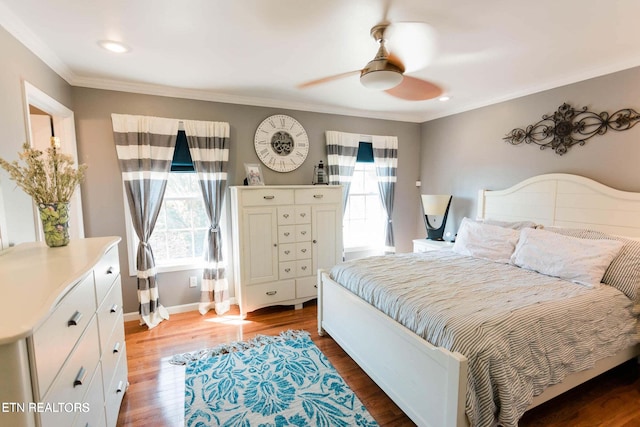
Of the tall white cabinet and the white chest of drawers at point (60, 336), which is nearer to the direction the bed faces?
the white chest of drawers

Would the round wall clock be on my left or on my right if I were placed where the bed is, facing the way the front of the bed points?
on my right

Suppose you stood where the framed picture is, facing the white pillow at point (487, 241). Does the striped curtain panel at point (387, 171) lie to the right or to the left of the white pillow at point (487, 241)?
left

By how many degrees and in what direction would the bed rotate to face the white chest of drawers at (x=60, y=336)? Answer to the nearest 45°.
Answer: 0° — it already faces it

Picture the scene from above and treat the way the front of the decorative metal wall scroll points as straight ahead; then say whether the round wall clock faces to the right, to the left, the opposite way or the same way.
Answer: to the left

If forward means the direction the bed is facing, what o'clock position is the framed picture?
The framed picture is roughly at 2 o'clock from the bed.

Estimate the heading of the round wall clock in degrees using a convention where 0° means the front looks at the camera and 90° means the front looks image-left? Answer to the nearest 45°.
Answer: approximately 0°

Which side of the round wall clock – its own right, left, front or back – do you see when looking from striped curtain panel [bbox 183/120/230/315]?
right

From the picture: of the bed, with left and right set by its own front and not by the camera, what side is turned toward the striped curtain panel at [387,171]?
right

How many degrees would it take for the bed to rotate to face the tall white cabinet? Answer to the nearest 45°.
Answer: approximately 45° to its right

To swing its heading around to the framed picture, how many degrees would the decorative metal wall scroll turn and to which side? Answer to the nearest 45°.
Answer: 0° — it already faces it

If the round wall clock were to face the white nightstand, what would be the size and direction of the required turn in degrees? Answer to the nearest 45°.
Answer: approximately 90° to its left

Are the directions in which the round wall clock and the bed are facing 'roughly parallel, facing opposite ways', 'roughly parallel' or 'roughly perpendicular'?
roughly perpendicular

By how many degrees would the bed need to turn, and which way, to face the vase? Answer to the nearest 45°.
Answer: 0° — it already faces it

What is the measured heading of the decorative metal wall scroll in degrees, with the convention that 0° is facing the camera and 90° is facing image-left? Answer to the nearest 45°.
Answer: approximately 45°
